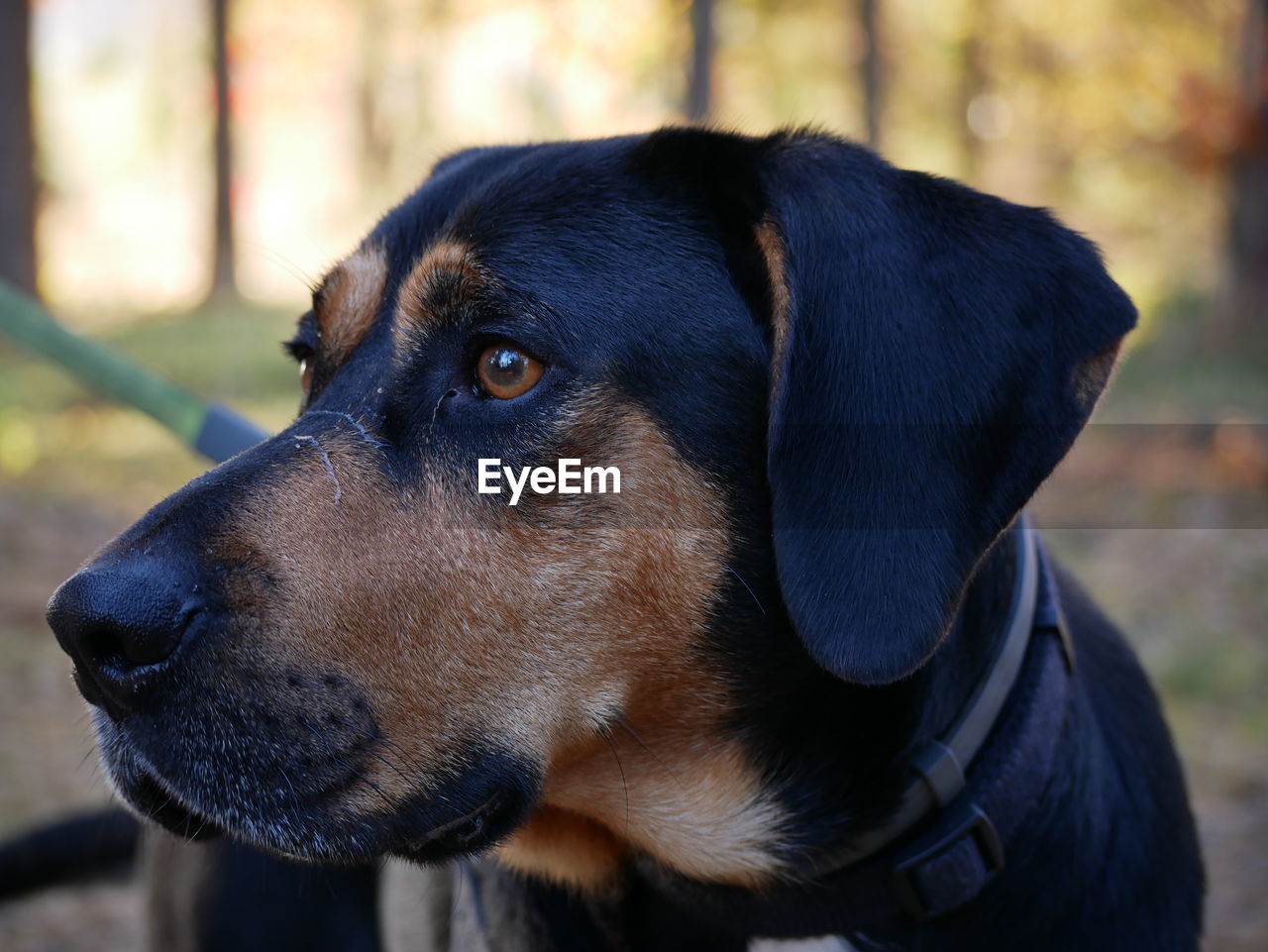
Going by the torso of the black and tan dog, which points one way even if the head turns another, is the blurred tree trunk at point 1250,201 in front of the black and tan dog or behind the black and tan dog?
behind

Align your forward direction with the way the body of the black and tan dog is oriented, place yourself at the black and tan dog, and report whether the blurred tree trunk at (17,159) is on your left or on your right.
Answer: on your right

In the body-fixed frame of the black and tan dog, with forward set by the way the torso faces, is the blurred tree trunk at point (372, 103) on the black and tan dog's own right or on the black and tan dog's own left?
on the black and tan dog's own right

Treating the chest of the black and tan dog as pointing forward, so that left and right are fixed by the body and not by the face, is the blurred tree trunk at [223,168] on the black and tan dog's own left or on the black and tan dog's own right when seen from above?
on the black and tan dog's own right

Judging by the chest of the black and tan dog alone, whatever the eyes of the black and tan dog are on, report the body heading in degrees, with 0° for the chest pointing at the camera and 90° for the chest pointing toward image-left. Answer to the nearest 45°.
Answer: approximately 45°

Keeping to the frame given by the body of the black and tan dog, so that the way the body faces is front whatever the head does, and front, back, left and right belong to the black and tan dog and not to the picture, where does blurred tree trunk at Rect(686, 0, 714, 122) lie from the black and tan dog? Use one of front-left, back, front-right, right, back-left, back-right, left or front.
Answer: back-right
